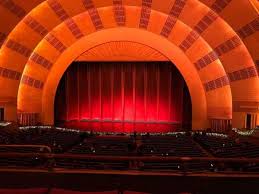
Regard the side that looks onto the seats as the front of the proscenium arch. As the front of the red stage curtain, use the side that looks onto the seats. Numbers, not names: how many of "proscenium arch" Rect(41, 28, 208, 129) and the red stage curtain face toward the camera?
2

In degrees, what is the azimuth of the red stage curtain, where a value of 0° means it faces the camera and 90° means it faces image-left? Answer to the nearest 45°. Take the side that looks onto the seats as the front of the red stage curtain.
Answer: approximately 0°

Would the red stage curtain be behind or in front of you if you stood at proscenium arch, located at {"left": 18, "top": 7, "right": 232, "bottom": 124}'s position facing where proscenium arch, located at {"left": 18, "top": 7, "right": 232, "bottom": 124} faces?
behind

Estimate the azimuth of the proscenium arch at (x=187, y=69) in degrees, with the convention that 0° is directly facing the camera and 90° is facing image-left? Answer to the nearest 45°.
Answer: approximately 0°

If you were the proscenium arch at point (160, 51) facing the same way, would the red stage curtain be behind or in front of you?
behind
